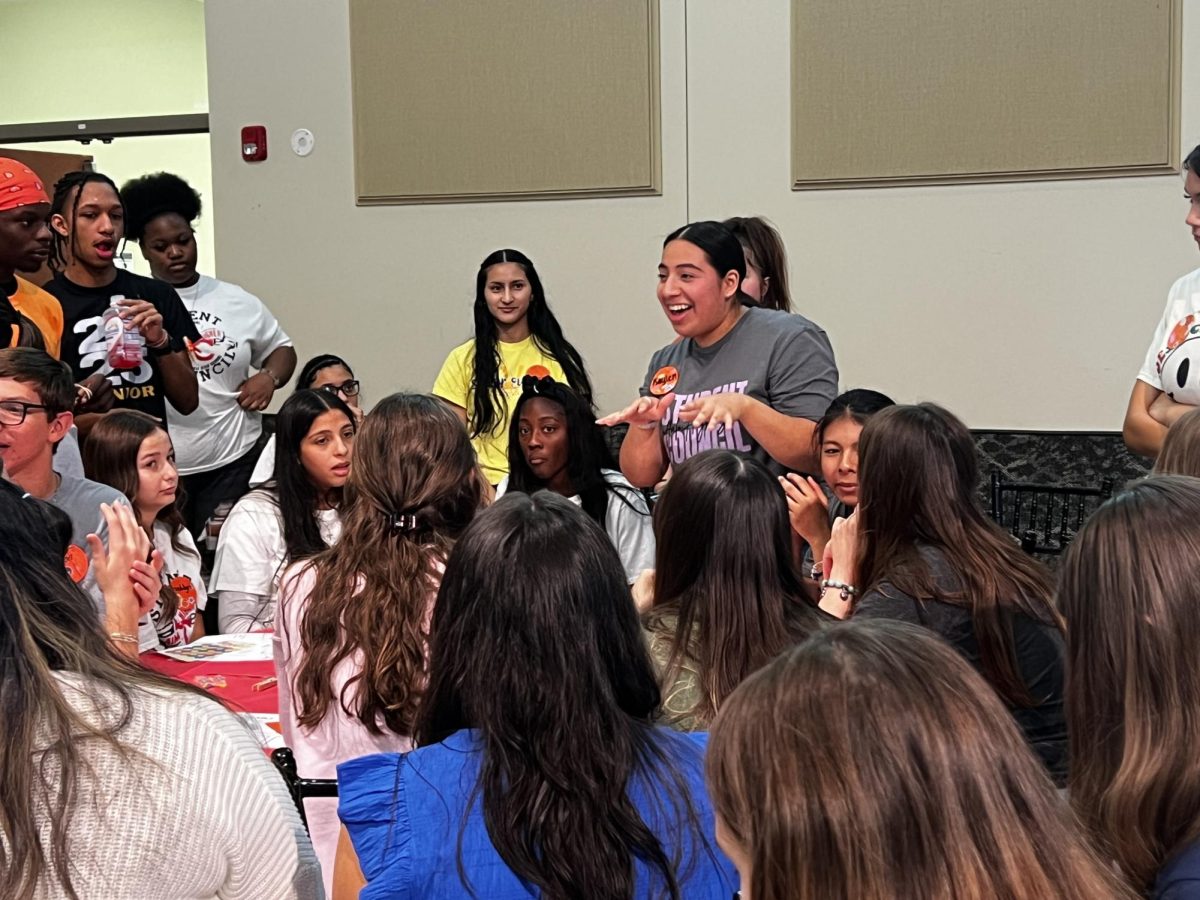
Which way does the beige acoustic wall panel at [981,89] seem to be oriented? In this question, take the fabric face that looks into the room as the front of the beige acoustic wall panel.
toward the camera

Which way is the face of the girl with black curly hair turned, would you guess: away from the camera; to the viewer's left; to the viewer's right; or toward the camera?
toward the camera

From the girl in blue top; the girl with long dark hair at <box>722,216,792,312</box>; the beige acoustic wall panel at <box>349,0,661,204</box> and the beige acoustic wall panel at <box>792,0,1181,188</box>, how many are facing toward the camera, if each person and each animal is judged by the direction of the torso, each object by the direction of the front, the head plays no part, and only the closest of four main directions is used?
2

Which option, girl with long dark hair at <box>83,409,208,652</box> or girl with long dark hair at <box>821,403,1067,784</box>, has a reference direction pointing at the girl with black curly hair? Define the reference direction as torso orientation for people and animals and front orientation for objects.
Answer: girl with long dark hair at <box>821,403,1067,784</box>

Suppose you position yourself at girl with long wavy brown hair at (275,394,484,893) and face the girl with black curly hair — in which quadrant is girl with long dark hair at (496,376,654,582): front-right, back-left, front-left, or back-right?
front-right

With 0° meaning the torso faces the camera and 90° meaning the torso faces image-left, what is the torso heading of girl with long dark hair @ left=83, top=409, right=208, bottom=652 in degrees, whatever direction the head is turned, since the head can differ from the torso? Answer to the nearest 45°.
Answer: approximately 315°

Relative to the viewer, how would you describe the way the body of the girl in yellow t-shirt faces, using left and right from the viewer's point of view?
facing the viewer

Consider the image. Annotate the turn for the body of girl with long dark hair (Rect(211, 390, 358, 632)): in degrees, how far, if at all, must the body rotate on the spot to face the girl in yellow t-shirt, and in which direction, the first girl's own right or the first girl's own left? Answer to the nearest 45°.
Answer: approximately 90° to the first girl's own left

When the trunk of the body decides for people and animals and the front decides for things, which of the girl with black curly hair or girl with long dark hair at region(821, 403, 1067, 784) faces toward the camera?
the girl with black curly hair

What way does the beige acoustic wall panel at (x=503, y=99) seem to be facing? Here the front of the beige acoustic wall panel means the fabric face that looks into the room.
toward the camera

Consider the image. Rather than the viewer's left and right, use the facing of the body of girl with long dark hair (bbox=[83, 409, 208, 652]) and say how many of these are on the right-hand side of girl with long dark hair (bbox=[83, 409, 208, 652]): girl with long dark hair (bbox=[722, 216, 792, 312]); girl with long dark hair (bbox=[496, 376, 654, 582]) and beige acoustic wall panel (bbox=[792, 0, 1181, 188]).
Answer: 0

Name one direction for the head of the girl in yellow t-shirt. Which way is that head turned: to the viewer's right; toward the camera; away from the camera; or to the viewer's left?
toward the camera

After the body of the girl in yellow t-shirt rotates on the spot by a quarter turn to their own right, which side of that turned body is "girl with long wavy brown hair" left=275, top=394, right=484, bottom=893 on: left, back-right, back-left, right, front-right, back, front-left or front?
left

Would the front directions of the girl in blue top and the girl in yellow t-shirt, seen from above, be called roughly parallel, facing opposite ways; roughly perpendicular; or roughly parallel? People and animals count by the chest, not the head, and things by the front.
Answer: roughly parallel, facing opposite ways
